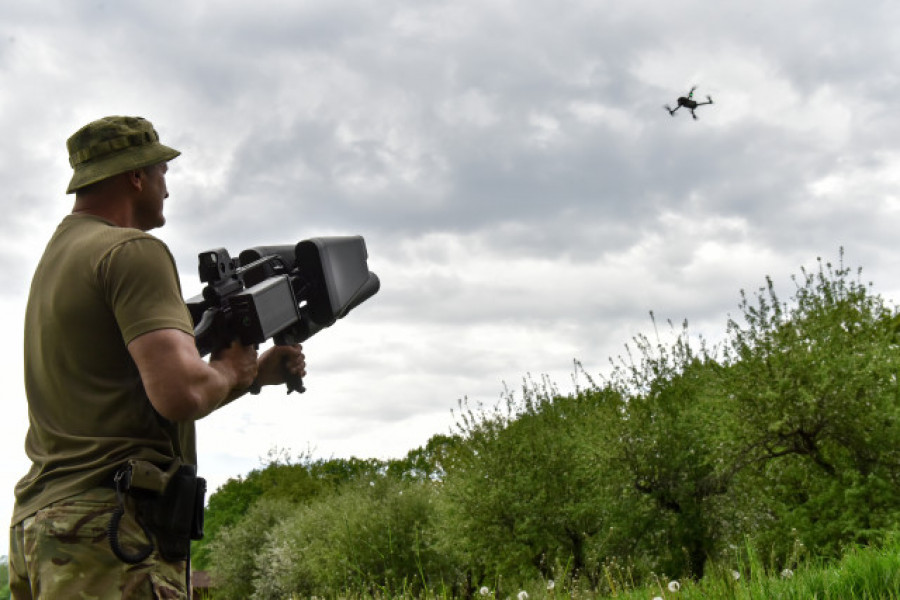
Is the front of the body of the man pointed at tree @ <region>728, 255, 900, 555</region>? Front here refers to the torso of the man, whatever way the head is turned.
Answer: yes

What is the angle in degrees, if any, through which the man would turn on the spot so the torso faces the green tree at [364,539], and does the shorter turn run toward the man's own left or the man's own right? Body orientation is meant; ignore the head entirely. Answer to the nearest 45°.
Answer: approximately 45° to the man's own left

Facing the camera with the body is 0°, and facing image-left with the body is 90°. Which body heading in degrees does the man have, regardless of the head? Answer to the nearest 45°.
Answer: approximately 225°

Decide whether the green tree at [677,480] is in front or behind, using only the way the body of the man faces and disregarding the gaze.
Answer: in front

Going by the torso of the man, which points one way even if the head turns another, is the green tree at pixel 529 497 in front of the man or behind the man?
in front

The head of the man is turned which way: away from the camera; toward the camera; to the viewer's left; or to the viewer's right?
to the viewer's right
